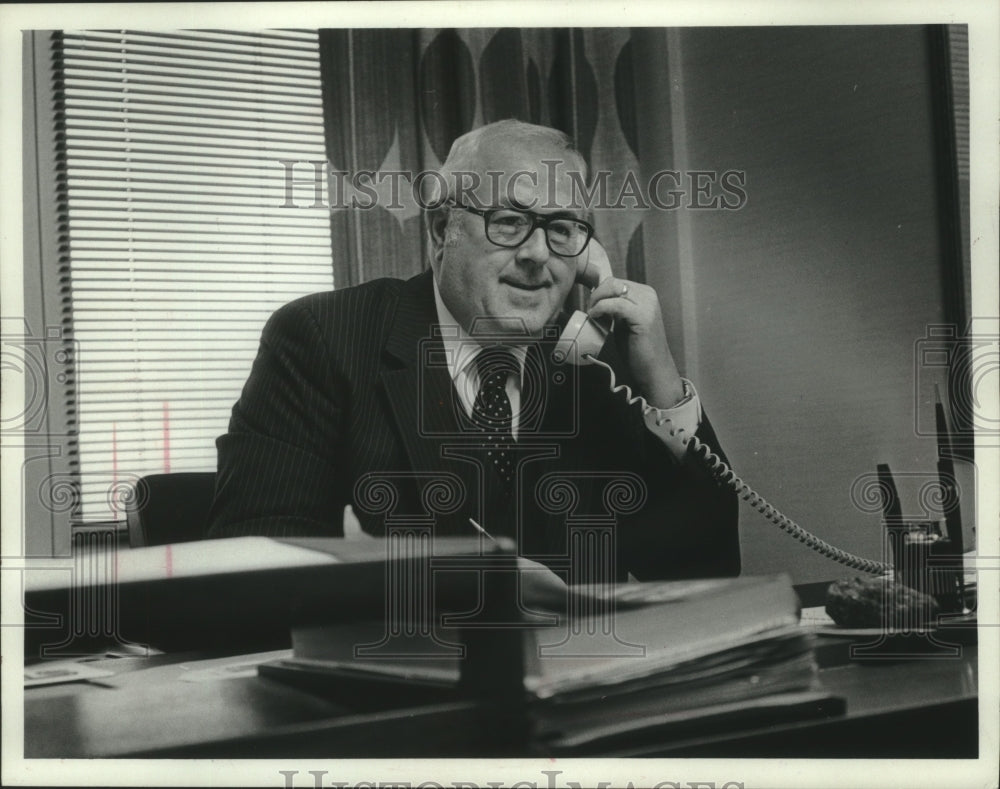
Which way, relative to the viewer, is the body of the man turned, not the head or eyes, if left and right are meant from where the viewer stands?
facing the viewer and to the right of the viewer
